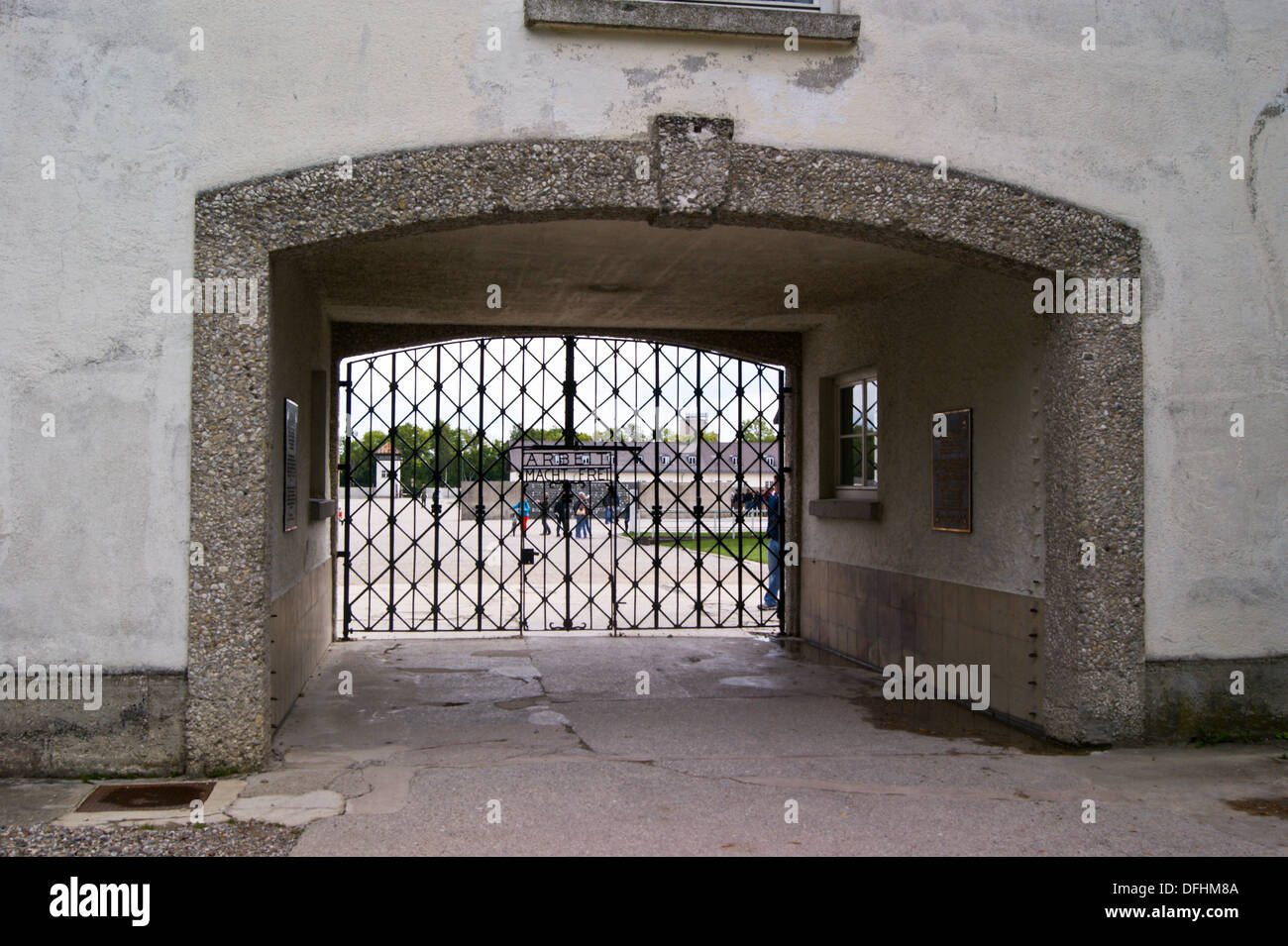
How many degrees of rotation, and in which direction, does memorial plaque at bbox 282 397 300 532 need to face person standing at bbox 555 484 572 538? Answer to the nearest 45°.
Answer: approximately 45° to its left

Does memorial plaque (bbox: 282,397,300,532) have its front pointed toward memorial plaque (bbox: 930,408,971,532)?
yes

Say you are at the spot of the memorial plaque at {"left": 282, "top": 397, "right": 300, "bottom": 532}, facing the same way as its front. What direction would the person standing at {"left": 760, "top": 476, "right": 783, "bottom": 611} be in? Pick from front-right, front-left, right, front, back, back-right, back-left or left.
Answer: front-left

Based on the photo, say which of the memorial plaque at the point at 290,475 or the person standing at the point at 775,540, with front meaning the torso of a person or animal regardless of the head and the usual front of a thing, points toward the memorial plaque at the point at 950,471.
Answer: the memorial plaque at the point at 290,475

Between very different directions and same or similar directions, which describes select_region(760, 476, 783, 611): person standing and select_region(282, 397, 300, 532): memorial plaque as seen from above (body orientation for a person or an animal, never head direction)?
very different directions

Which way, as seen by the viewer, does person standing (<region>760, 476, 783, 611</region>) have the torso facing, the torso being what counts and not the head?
to the viewer's left

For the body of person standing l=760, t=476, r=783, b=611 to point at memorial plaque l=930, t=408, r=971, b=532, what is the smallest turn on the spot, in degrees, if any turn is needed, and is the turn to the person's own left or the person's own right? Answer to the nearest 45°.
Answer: approximately 90° to the person's own left

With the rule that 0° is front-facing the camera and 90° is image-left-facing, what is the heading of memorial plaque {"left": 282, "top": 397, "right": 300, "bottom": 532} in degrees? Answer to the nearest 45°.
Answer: approximately 270°

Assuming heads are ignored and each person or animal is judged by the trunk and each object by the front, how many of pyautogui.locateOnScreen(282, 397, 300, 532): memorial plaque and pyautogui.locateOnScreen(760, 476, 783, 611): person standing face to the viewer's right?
1

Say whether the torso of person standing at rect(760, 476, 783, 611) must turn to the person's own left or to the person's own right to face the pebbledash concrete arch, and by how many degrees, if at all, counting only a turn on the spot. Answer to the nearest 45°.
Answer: approximately 90° to the person's own left
